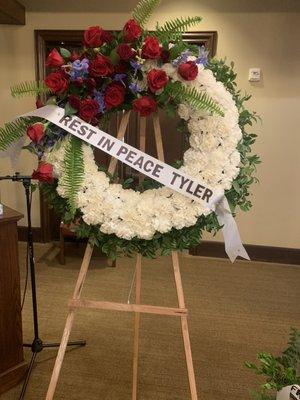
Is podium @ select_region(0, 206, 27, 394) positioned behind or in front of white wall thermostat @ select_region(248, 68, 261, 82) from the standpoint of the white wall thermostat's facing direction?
in front

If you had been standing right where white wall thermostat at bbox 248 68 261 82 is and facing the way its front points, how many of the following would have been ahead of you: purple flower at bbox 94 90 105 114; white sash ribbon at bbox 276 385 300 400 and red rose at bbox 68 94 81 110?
3

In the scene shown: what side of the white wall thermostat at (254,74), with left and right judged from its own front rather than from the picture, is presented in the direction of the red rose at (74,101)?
front

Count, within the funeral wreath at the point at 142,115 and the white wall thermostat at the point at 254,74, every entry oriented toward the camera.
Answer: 2

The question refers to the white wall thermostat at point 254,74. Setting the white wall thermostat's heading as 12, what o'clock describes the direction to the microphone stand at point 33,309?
The microphone stand is roughly at 1 o'clock from the white wall thermostat.

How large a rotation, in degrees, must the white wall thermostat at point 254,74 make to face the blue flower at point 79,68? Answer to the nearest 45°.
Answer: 0° — it already faces it

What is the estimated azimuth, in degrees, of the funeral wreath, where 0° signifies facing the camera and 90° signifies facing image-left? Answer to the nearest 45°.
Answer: approximately 0°

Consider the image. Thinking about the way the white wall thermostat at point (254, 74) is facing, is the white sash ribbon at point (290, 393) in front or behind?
in front

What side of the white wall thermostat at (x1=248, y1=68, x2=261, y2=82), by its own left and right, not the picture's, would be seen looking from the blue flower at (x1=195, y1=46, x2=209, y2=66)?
front
